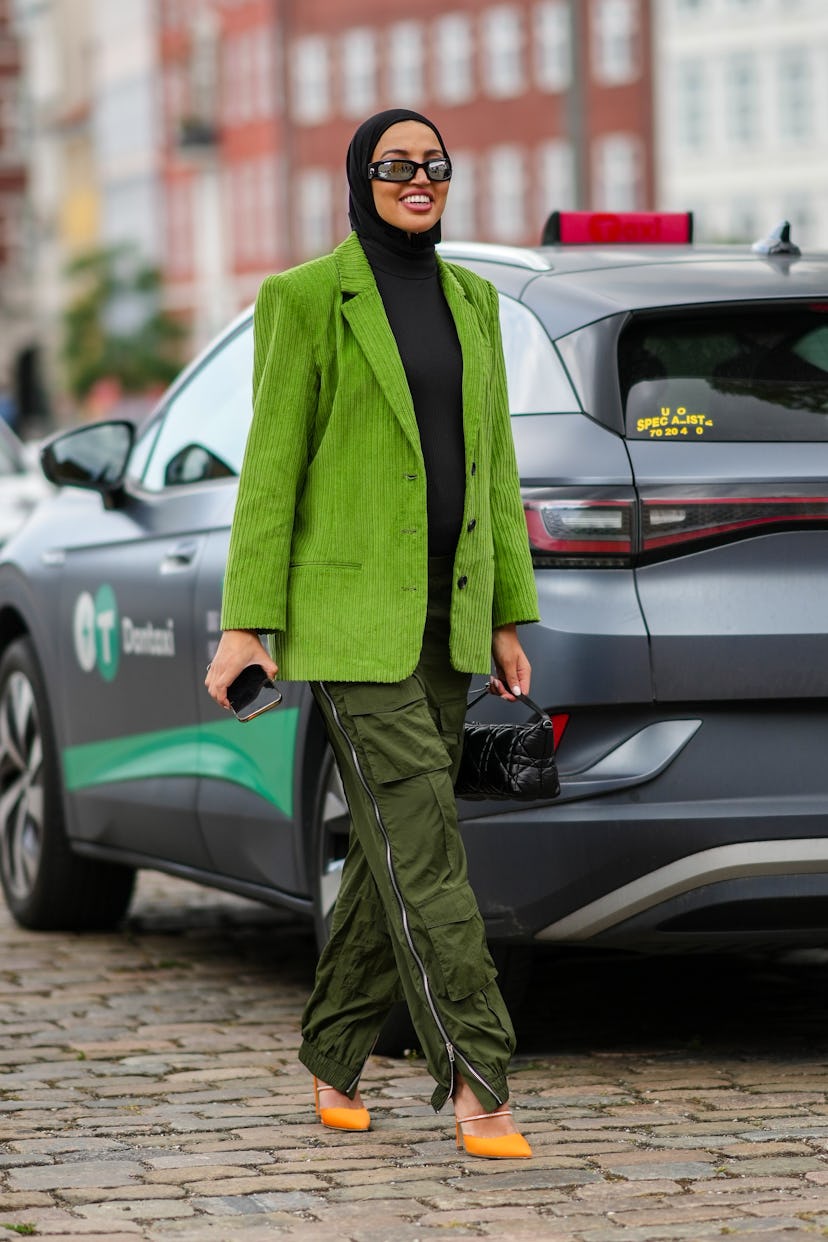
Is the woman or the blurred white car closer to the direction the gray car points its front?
the blurred white car

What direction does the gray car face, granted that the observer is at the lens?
facing away from the viewer and to the left of the viewer

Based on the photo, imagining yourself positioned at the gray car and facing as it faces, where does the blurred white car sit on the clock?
The blurred white car is roughly at 1 o'clock from the gray car.

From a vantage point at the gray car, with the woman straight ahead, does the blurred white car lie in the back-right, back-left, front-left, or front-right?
back-right

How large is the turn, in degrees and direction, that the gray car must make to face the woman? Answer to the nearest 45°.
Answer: approximately 90° to its left

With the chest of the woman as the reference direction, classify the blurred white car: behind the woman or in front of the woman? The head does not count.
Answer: behind

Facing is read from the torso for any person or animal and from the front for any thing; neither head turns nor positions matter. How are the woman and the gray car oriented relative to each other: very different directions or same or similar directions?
very different directions
